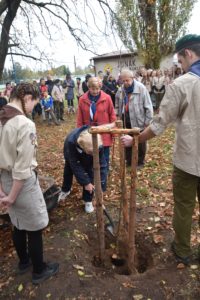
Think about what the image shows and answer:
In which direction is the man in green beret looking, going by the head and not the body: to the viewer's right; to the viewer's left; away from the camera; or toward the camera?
to the viewer's left

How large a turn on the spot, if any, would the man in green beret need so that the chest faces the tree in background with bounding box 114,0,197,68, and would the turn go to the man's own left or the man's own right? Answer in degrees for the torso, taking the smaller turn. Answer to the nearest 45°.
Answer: approximately 45° to the man's own right

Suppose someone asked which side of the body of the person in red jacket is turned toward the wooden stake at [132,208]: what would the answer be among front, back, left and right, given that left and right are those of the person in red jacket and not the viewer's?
front

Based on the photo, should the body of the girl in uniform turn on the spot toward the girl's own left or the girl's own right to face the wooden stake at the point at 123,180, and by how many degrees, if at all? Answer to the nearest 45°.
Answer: approximately 45° to the girl's own right

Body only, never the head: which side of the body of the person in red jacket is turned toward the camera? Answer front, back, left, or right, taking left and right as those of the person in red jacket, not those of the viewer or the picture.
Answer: front

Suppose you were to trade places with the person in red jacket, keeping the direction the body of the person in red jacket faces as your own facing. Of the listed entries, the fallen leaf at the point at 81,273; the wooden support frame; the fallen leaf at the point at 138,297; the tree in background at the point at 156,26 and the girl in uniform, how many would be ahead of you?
4

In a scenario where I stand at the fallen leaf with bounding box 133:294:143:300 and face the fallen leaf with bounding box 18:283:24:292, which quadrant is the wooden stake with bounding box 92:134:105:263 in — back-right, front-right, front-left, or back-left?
front-right

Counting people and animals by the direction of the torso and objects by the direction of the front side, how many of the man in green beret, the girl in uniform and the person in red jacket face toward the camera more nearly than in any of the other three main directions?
1

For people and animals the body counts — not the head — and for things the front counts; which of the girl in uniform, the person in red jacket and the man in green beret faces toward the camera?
the person in red jacket

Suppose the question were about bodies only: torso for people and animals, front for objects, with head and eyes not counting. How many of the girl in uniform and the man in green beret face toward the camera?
0

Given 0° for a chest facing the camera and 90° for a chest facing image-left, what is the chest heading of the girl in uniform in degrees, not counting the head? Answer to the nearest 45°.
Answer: approximately 225°

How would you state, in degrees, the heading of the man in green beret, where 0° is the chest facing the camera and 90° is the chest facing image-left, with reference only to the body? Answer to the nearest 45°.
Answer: approximately 135°

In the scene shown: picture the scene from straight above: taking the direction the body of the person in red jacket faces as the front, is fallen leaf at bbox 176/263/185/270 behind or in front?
in front

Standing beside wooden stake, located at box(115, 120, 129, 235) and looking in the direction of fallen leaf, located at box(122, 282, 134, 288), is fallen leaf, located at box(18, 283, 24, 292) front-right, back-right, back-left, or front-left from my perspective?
front-right
